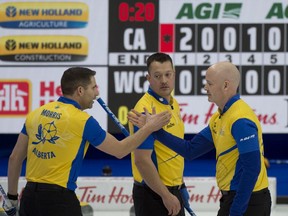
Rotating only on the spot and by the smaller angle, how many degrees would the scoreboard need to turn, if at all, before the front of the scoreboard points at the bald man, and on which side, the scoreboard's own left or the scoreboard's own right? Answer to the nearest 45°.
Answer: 0° — it already faces them

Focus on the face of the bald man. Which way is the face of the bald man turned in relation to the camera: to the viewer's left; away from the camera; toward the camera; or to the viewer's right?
to the viewer's left

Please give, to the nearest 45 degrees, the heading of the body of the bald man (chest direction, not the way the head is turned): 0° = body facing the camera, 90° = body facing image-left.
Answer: approximately 90°

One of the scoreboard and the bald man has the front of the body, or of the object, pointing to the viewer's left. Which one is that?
the bald man

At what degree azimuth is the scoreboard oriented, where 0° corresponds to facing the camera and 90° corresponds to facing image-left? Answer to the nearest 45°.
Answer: approximately 0°

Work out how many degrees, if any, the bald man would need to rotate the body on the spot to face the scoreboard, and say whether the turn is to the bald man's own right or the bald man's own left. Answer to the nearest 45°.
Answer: approximately 90° to the bald man's own right
